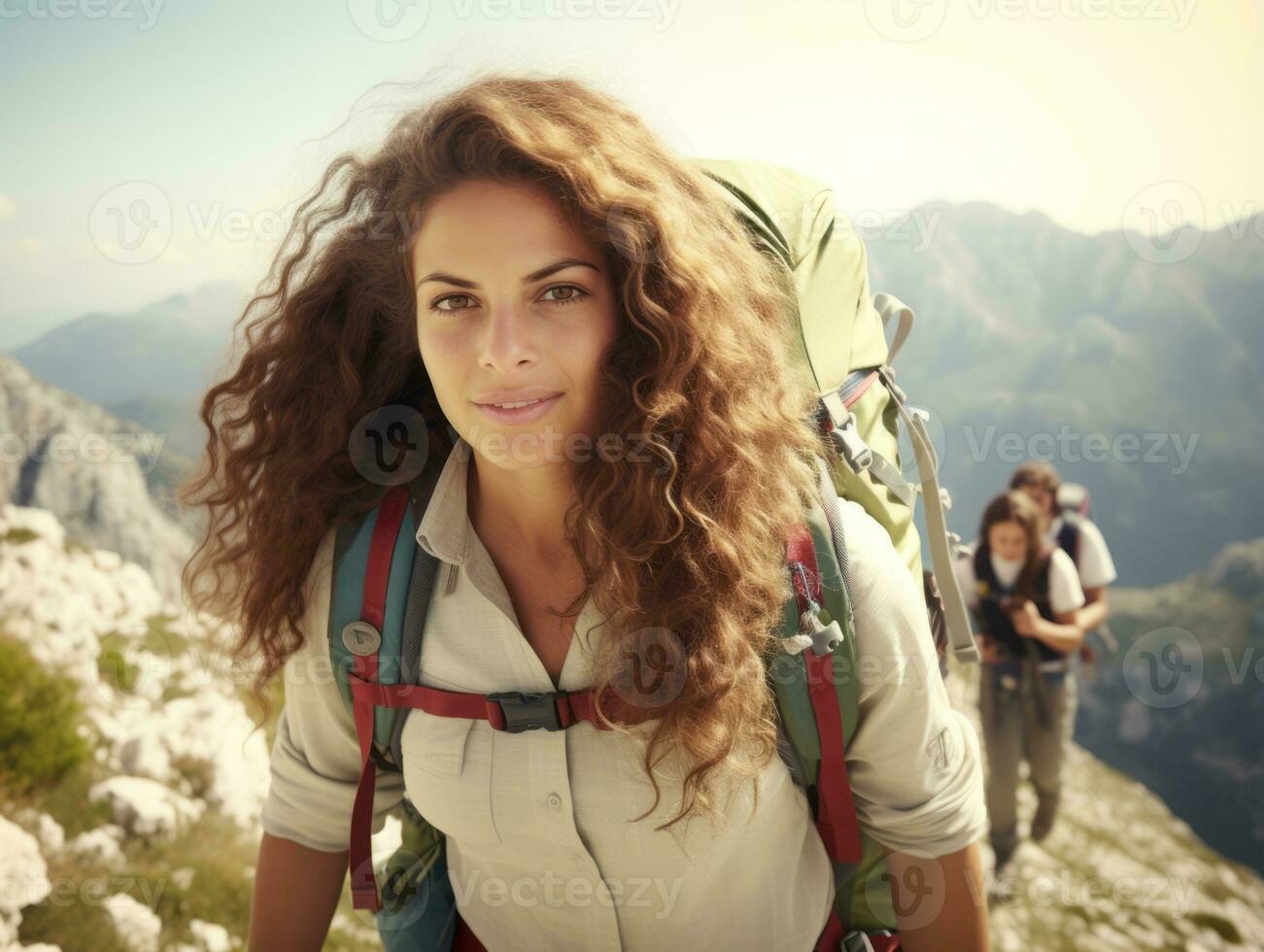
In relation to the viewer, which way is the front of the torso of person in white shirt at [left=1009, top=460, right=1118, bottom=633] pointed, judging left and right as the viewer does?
facing the viewer and to the left of the viewer

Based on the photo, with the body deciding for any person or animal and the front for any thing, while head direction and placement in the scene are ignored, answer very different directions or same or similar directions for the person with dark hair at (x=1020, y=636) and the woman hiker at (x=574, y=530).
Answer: same or similar directions

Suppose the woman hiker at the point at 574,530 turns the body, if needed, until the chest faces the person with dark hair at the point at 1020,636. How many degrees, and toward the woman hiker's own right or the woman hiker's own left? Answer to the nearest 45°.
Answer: approximately 135° to the woman hiker's own left

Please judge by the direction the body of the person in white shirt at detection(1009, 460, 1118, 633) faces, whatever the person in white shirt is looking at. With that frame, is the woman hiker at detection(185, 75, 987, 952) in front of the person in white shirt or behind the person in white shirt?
in front

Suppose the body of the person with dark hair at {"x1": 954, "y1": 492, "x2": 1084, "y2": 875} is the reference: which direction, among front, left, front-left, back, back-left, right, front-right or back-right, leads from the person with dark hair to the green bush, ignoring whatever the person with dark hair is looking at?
front-right

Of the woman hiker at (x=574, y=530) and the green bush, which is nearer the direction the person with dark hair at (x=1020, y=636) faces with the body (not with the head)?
the woman hiker

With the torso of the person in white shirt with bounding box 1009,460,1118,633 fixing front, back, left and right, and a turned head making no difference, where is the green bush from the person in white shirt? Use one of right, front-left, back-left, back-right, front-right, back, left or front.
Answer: front

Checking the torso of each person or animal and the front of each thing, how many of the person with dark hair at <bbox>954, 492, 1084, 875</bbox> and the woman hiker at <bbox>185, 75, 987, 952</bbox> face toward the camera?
2

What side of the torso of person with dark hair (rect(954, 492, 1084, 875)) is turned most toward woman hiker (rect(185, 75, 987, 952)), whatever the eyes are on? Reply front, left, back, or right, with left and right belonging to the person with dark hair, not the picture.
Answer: front

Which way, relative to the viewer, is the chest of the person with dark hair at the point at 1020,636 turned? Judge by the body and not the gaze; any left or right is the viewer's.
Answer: facing the viewer

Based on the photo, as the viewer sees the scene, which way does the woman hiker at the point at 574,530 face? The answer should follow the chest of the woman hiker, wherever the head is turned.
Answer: toward the camera

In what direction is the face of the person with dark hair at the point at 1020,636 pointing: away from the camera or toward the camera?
toward the camera
